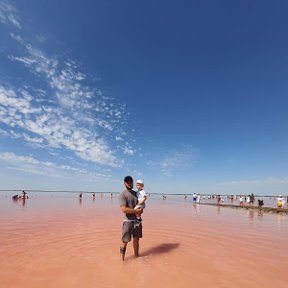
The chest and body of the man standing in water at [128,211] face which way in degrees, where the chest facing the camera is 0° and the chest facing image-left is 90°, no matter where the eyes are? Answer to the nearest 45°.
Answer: approximately 315°
